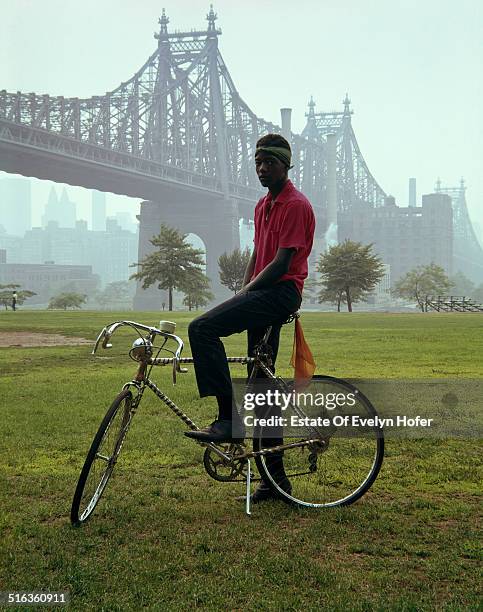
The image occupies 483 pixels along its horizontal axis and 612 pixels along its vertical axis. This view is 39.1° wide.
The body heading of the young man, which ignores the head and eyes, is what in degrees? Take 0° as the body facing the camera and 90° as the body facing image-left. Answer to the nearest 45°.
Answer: approximately 45°

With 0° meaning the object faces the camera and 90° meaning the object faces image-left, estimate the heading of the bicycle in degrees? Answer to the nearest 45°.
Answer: approximately 90°

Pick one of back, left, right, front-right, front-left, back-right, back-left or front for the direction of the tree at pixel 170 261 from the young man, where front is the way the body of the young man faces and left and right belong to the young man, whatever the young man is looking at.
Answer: back-right

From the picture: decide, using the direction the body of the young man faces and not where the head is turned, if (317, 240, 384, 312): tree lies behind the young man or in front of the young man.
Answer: behind
